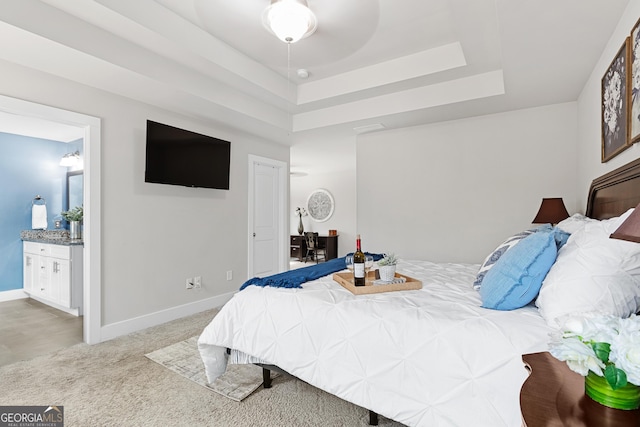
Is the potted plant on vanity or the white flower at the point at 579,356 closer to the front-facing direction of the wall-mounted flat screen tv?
the white flower

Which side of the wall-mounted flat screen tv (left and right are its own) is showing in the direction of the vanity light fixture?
back

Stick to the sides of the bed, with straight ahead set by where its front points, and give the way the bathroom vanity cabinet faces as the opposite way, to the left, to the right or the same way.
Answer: to the left

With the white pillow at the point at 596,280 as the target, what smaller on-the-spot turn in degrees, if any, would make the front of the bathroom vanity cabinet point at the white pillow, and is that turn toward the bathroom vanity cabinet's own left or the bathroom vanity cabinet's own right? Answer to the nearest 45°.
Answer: approximately 45° to the bathroom vanity cabinet's own left

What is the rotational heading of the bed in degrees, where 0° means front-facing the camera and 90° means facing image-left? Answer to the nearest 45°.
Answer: approximately 90°

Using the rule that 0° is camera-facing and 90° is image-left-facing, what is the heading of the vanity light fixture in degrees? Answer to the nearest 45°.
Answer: approximately 45°

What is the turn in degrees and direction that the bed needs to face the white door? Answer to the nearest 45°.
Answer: approximately 45° to its right

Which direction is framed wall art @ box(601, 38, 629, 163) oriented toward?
to the viewer's left

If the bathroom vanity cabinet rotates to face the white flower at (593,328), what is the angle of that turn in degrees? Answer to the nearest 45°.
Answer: approximately 45° to its left

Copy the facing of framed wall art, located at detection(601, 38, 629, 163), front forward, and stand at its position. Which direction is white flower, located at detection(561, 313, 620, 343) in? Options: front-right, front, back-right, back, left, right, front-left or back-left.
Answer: left

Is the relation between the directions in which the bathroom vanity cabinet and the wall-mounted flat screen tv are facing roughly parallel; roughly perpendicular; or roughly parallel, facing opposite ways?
roughly perpendicular

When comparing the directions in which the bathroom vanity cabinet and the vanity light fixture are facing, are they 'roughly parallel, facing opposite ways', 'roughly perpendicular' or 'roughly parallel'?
roughly parallel

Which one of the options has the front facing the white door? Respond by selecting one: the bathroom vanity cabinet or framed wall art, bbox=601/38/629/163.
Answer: the framed wall art

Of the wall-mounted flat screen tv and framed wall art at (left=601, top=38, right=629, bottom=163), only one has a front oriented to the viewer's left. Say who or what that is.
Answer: the framed wall art

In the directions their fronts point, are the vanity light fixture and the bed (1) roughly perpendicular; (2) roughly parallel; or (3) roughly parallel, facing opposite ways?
roughly perpendicular

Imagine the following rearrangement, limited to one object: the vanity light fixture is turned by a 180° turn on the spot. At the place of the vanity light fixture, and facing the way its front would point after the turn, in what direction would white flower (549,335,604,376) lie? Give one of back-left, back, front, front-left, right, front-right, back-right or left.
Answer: back-right

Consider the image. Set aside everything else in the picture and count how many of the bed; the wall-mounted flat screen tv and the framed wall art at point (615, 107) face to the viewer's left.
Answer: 2

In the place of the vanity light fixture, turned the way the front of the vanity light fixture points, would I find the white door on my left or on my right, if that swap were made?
on my left
